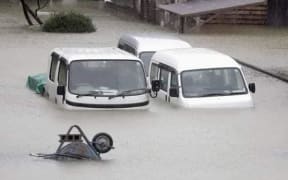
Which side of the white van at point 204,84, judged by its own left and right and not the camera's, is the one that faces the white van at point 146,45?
back

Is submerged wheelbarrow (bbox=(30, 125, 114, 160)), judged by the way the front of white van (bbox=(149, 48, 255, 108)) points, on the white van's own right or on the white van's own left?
on the white van's own right

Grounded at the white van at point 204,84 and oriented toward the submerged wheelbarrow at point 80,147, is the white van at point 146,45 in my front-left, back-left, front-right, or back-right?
back-right

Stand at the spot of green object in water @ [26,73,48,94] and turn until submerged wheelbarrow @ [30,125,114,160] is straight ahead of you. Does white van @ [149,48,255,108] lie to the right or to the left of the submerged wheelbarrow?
left

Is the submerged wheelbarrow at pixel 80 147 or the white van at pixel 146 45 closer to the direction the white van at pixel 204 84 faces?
the submerged wheelbarrow

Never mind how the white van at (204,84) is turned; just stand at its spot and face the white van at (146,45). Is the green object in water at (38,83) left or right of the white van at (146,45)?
left

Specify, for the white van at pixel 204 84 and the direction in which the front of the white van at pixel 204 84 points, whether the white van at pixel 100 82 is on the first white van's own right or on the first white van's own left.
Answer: on the first white van's own right

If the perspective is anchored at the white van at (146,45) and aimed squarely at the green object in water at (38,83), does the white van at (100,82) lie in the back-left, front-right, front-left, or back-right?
front-left

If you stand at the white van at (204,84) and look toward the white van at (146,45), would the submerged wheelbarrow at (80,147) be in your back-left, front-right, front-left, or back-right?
back-left

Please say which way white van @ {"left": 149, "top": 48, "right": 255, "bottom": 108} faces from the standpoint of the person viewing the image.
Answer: facing the viewer and to the right of the viewer
